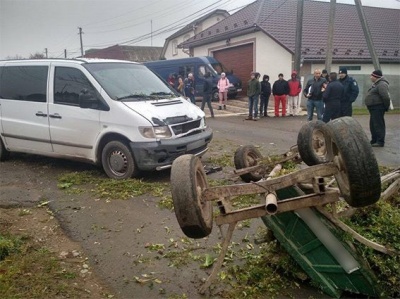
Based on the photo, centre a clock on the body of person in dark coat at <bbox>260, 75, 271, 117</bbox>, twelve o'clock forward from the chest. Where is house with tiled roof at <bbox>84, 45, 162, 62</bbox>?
The house with tiled roof is roughly at 5 o'clock from the person in dark coat.

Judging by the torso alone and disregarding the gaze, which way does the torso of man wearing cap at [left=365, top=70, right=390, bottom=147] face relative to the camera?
to the viewer's left

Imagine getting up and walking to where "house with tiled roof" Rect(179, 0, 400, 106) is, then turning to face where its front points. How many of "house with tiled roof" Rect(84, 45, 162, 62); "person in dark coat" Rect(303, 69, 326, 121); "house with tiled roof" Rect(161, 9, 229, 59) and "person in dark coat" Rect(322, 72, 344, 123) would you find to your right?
2

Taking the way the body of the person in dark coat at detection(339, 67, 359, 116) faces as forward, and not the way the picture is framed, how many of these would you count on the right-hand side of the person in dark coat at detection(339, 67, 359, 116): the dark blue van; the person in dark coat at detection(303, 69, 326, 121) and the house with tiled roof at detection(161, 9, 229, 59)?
3

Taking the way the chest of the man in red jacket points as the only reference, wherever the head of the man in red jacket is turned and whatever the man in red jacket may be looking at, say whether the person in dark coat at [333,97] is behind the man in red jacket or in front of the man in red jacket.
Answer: in front

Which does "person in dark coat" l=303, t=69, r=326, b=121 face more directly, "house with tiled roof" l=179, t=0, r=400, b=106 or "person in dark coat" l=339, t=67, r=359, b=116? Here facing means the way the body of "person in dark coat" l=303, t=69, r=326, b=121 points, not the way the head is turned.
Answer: the person in dark coat

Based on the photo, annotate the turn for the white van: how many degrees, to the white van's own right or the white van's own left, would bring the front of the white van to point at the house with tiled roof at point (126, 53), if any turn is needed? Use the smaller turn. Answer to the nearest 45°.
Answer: approximately 135° to the white van's own left

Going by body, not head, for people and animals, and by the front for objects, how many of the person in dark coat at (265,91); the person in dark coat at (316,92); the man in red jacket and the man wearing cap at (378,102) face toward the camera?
3

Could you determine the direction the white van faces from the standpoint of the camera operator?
facing the viewer and to the right of the viewer

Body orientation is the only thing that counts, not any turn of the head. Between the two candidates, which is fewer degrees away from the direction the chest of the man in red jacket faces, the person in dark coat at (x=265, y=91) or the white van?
the white van

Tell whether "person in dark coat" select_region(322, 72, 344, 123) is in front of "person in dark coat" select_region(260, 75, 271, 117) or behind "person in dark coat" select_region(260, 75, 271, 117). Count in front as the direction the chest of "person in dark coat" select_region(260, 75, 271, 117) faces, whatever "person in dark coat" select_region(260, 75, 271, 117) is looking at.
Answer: in front

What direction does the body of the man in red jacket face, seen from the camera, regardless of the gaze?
toward the camera

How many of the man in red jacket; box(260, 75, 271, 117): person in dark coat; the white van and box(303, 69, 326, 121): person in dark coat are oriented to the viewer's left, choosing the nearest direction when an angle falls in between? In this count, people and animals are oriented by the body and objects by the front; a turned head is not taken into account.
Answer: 0
